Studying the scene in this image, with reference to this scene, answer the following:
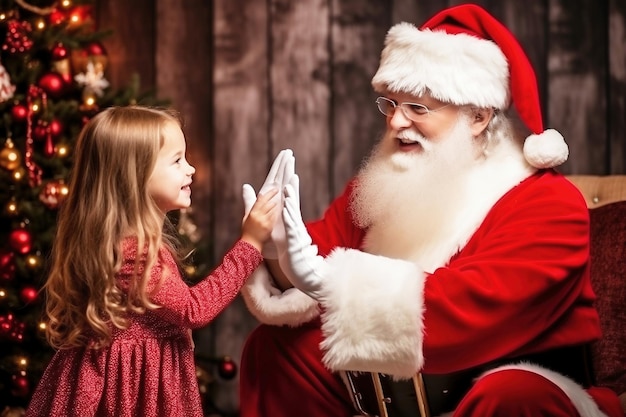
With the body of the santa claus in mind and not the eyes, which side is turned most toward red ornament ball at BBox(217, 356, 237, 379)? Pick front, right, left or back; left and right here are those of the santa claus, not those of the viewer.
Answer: right

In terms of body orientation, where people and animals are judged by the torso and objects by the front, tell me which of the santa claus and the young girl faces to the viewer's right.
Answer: the young girl

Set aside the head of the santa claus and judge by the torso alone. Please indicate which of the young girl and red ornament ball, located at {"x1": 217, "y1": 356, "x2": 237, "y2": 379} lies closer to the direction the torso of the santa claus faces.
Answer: the young girl

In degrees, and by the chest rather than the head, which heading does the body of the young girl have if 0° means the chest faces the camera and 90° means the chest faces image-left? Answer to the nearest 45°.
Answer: approximately 270°

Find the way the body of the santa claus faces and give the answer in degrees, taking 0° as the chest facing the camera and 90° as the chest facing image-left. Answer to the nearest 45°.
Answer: approximately 45°

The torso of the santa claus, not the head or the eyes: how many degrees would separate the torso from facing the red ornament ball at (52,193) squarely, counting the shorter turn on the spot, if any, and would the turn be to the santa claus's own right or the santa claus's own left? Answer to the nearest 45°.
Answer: approximately 90° to the santa claus's own right

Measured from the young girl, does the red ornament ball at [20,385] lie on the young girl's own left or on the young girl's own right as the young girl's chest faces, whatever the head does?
on the young girl's own left

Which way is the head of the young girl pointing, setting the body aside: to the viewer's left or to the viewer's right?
to the viewer's right
